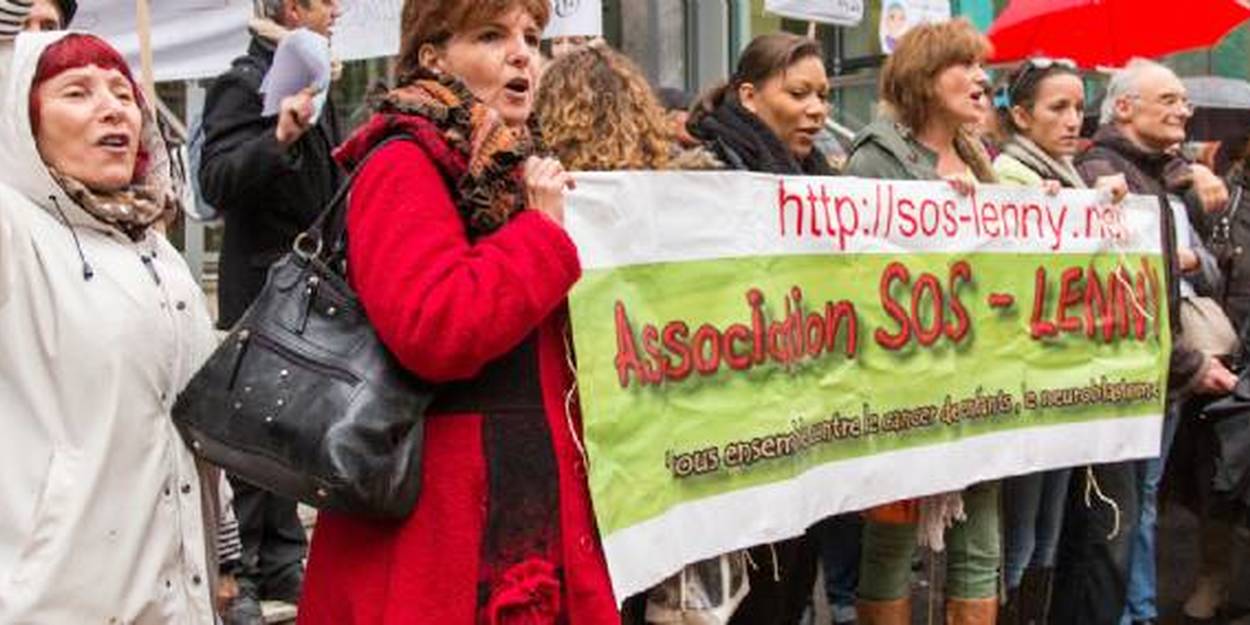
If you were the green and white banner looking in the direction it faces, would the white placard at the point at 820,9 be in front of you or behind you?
behind

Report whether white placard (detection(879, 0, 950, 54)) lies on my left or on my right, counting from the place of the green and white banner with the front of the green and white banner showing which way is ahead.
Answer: on my left

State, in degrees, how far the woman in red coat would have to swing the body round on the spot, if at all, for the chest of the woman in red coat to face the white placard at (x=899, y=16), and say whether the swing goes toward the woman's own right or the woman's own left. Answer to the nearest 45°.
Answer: approximately 90° to the woman's own left

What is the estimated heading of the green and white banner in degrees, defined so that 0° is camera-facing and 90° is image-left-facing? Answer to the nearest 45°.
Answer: approximately 315°

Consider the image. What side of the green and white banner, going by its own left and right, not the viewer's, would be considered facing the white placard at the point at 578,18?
back

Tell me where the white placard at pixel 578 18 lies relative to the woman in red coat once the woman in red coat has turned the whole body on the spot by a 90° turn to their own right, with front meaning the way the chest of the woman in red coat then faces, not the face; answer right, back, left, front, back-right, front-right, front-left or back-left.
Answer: back-right

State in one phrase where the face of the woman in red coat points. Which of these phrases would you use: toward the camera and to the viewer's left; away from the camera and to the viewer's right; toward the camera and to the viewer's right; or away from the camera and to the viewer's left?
toward the camera and to the viewer's right

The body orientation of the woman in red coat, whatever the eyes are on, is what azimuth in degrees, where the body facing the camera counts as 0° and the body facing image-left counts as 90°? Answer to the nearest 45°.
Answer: approximately 315°
